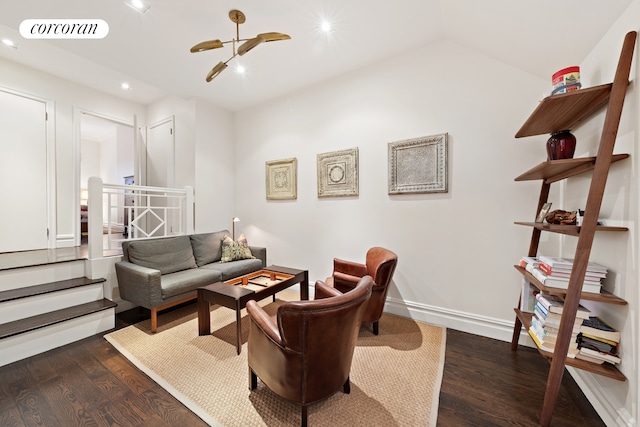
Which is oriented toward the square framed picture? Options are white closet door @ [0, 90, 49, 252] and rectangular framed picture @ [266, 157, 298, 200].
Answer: the white closet door

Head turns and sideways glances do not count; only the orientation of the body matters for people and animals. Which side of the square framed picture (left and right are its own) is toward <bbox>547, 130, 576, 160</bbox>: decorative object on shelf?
left

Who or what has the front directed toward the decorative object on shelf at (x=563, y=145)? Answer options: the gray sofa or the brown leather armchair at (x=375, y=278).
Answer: the gray sofa

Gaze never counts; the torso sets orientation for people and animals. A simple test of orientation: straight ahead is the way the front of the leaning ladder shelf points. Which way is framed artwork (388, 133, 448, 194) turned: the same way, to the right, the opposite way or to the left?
to the left

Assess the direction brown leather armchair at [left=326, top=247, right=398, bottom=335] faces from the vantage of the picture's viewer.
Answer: facing to the left of the viewer

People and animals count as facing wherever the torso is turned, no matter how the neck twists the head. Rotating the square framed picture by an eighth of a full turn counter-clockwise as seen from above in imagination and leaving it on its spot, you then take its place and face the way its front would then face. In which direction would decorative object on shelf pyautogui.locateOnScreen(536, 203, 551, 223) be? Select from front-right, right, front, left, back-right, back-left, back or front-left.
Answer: front-left

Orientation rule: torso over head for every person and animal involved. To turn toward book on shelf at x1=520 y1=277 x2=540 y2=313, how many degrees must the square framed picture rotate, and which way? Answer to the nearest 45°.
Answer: approximately 90° to its left

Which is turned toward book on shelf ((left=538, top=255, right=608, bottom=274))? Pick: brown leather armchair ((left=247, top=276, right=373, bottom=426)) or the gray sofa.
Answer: the gray sofa

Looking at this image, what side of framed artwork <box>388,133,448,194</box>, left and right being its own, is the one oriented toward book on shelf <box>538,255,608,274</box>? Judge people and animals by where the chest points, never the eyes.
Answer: left

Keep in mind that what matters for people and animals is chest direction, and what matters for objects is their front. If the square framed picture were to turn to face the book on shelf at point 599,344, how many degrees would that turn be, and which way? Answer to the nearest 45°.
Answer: approximately 90° to its left

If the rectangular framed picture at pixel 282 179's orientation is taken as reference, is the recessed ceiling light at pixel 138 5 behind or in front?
in front

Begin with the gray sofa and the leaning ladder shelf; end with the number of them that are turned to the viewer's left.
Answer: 1

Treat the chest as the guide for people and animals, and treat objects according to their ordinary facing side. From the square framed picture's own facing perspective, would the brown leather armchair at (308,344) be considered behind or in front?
in front

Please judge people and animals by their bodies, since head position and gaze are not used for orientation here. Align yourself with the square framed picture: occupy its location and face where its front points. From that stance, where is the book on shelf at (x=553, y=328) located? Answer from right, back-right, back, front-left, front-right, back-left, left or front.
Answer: left
